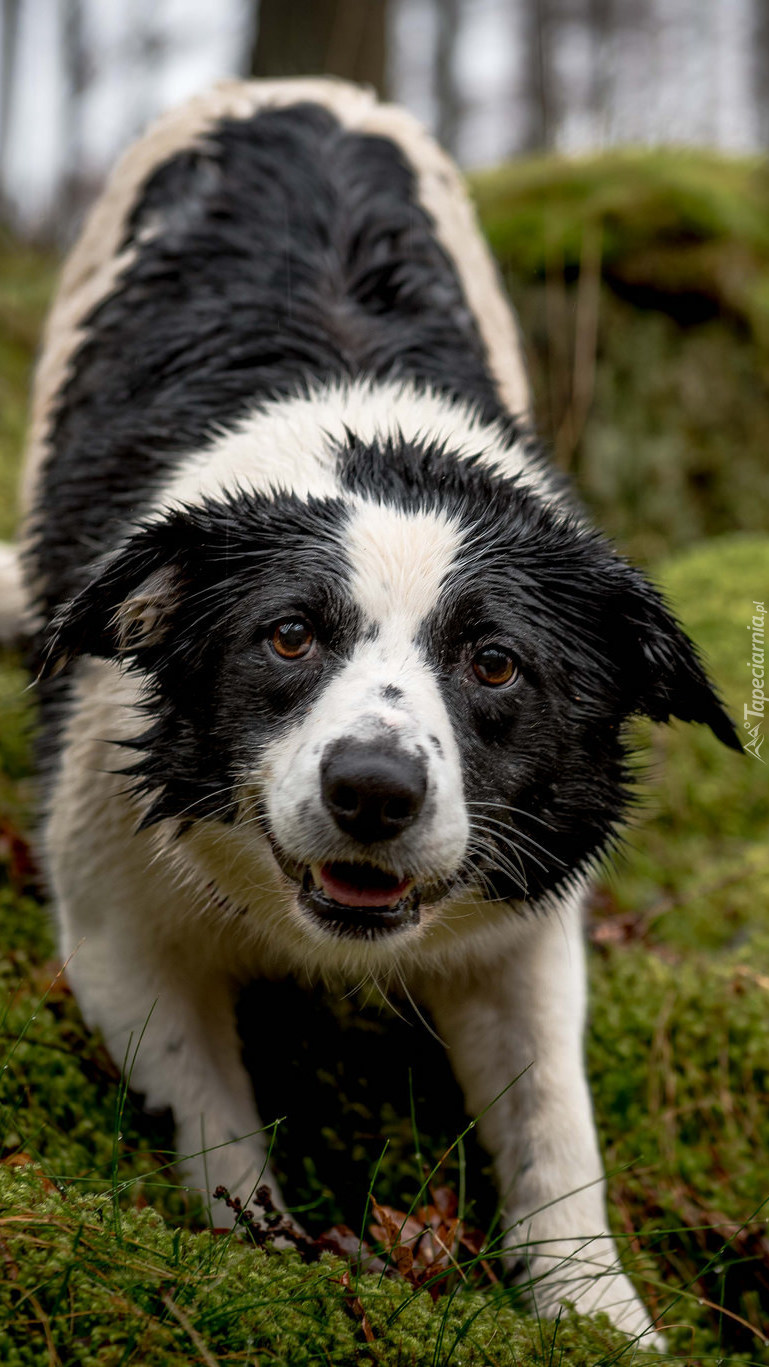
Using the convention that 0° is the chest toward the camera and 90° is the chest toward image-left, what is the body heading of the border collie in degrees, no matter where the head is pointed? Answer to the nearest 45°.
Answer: approximately 0°

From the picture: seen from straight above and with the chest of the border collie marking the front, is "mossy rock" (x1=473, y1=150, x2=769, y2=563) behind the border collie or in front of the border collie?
behind

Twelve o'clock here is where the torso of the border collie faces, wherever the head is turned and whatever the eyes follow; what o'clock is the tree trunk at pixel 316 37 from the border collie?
The tree trunk is roughly at 6 o'clock from the border collie.
